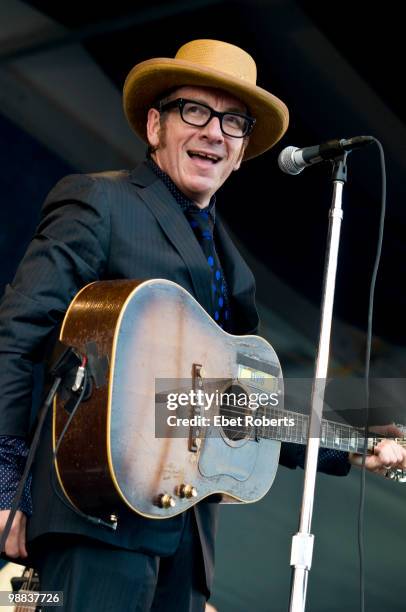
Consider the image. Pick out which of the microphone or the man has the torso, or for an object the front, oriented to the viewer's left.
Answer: the microphone

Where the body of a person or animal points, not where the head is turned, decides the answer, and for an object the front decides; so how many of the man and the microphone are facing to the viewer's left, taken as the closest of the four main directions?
1

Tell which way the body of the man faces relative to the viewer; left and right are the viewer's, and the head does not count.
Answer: facing the viewer and to the right of the viewer

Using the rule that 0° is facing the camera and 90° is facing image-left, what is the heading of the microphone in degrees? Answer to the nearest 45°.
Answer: approximately 90°
